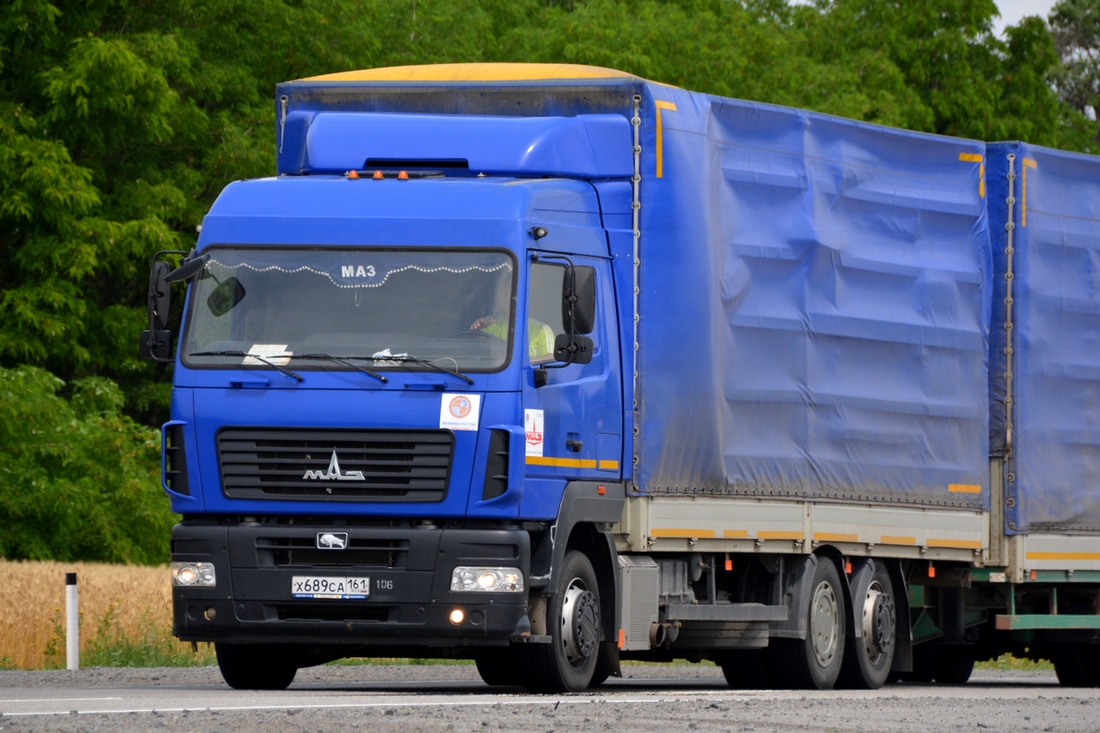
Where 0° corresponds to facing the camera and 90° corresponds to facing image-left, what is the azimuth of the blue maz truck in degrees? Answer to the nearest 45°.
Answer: approximately 45°

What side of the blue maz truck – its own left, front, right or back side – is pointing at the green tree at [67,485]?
right
